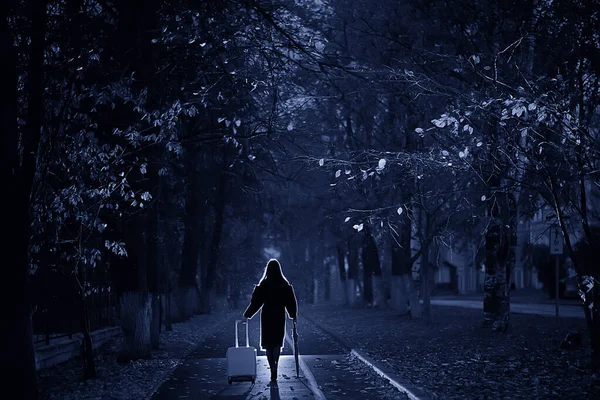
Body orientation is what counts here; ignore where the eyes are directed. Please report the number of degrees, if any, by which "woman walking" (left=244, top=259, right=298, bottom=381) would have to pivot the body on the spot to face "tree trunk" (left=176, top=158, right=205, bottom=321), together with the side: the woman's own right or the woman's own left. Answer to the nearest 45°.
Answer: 0° — they already face it

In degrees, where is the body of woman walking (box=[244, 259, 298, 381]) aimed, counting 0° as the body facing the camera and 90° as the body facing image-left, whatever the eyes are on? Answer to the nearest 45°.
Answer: approximately 180°

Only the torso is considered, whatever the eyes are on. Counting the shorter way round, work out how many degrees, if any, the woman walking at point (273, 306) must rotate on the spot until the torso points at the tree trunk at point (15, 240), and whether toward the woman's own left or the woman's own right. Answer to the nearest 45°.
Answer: approximately 135° to the woman's own left

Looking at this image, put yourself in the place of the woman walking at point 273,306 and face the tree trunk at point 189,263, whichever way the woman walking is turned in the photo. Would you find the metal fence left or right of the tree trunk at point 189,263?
left

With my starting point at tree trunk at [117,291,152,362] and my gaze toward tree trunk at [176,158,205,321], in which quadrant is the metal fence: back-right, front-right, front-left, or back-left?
front-left

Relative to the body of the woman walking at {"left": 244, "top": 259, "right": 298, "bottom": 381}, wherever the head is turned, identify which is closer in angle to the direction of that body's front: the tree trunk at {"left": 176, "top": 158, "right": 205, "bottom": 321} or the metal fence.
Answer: the tree trunk

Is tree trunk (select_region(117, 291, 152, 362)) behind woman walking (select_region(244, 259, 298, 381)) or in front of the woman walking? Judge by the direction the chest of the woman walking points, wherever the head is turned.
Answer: in front

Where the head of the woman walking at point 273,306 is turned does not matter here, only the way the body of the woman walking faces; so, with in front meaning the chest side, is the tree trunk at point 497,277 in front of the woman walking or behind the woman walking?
in front
